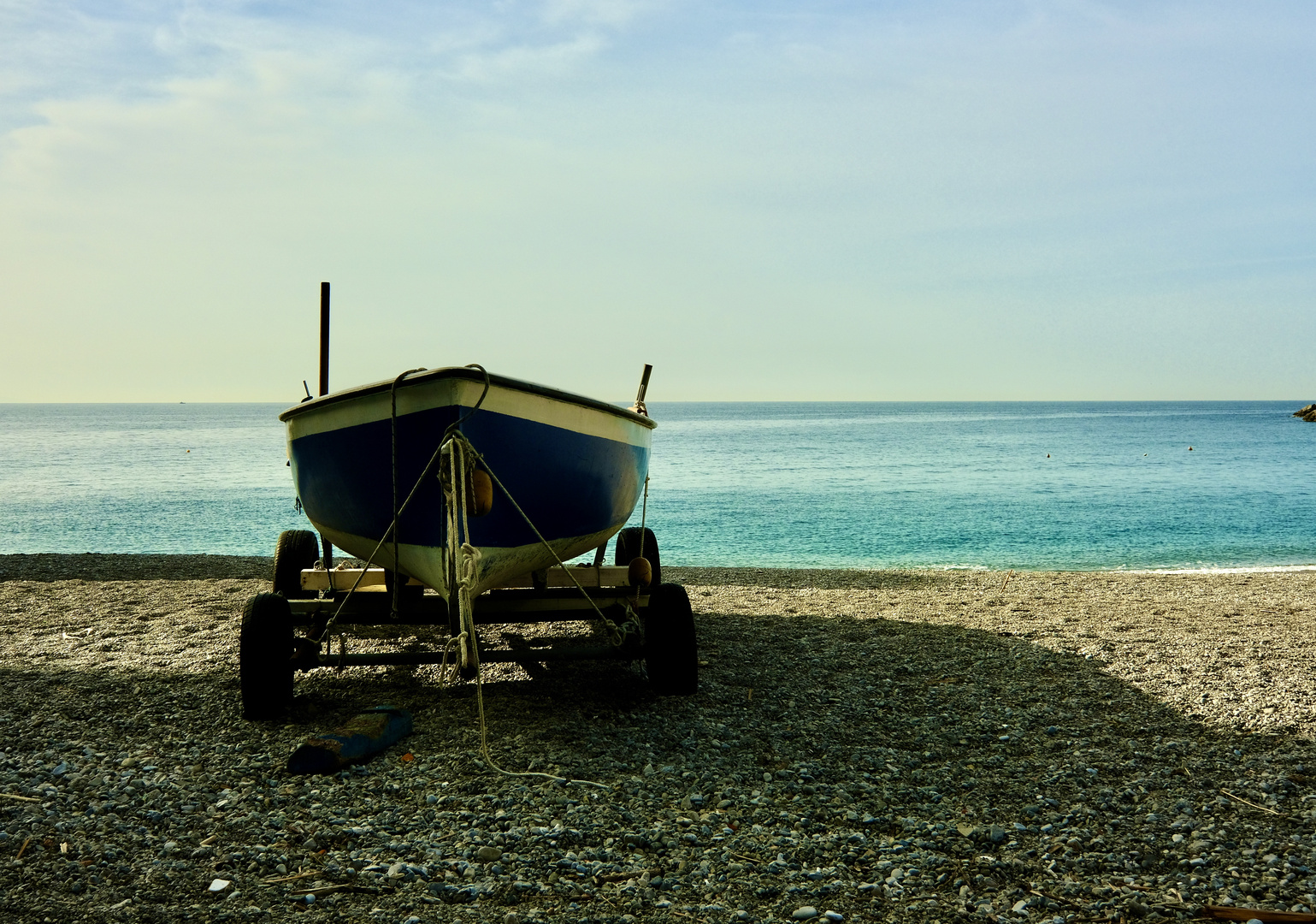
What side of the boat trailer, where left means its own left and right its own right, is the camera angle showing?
front

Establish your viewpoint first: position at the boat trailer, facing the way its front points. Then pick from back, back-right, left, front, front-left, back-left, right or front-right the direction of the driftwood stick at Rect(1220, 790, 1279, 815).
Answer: front-left

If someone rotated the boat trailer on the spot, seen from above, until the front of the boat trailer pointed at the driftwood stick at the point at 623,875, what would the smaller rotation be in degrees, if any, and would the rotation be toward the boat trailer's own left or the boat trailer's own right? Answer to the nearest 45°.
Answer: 0° — it already faces it

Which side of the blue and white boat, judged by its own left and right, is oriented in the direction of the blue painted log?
front

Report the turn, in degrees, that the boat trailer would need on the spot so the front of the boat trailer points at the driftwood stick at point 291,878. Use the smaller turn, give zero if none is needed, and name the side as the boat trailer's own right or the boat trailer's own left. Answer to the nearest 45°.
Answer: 0° — it already faces it

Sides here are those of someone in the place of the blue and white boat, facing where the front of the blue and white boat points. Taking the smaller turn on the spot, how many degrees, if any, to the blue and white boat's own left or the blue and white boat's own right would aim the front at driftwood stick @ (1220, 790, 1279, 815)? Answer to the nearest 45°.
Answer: approximately 45° to the blue and white boat's own left
